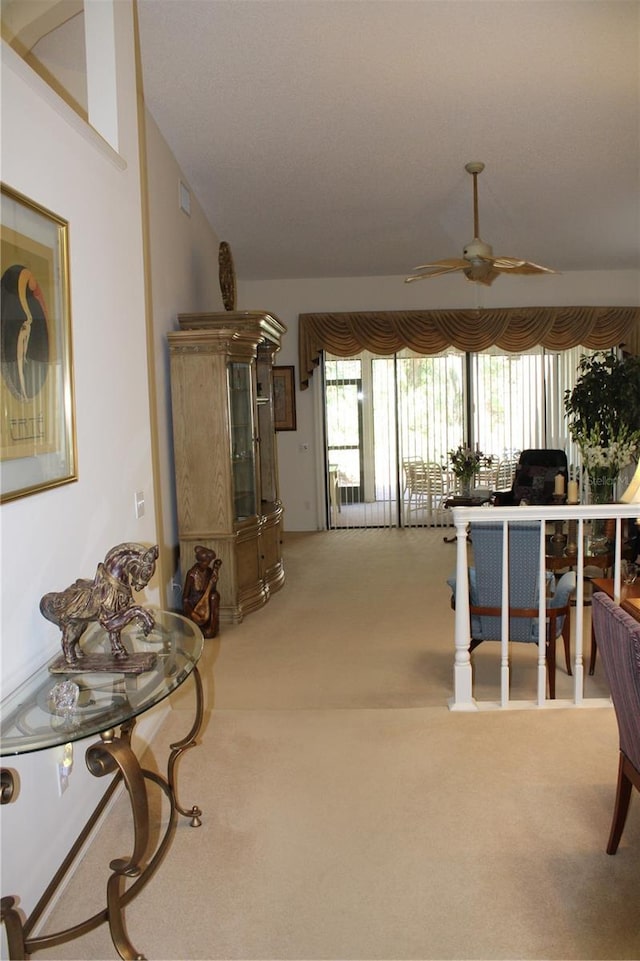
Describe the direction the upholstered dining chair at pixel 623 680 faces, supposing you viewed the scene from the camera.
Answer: facing away from the viewer and to the right of the viewer

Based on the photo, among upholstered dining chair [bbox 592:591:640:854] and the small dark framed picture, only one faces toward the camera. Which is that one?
the small dark framed picture

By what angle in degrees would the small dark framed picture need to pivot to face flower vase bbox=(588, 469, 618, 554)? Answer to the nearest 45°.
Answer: approximately 45° to its left

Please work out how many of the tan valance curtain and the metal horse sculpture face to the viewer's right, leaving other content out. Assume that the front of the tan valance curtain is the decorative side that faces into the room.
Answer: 1

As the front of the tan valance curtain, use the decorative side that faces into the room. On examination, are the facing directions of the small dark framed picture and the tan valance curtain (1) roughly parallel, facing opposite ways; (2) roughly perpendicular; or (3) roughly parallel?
roughly parallel

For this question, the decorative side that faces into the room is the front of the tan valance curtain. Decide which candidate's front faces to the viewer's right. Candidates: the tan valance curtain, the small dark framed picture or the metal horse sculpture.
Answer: the metal horse sculpture

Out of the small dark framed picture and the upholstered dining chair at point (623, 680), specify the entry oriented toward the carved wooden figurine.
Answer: the small dark framed picture

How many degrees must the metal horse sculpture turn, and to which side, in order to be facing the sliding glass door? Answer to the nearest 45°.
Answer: approximately 45° to its left

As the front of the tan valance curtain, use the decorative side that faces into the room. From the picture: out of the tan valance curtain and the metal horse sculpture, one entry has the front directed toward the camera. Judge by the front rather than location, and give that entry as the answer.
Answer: the tan valance curtain

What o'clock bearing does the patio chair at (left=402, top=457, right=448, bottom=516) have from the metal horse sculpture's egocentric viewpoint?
The patio chair is roughly at 10 o'clock from the metal horse sculpture.

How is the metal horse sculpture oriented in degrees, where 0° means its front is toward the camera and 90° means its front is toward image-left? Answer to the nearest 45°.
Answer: approximately 270°

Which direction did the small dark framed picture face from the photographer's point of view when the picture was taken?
facing the viewer

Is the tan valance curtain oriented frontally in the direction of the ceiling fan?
yes

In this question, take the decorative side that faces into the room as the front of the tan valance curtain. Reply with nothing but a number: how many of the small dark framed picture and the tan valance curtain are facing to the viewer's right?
0

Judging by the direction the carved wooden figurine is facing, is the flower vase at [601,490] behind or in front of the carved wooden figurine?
in front

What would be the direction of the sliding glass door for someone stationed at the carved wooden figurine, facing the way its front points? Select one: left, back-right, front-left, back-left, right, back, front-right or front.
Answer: left

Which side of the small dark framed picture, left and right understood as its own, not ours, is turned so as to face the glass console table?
front
